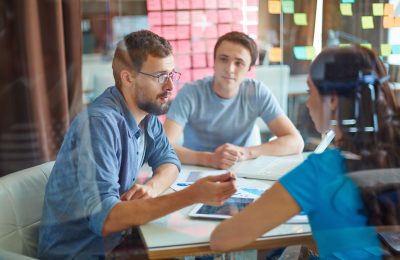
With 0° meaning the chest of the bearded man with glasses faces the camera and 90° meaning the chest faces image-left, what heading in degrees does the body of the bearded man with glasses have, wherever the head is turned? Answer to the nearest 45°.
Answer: approximately 315°

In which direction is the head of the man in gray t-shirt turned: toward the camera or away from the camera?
toward the camera

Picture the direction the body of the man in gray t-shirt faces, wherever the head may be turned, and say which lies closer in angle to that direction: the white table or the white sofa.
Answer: the white table

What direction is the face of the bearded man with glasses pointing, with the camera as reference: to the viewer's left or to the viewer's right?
to the viewer's right

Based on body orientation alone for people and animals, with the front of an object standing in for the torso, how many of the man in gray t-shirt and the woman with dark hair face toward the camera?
1

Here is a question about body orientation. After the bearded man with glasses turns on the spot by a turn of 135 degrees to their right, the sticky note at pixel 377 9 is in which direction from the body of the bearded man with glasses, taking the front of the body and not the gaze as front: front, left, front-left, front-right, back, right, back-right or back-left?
back

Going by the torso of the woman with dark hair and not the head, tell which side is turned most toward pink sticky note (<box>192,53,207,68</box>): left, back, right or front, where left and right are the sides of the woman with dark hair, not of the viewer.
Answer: front

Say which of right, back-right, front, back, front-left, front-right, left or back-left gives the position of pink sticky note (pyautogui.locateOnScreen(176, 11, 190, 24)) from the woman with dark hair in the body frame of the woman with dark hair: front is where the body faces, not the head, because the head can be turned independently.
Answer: front

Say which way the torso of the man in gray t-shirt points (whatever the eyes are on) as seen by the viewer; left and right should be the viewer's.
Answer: facing the viewer

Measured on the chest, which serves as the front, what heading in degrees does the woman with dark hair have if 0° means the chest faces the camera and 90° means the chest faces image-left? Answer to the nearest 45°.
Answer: approximately 135°
